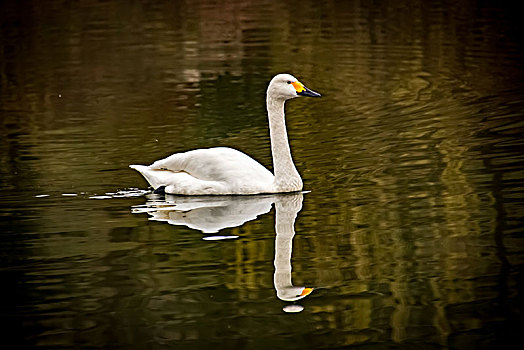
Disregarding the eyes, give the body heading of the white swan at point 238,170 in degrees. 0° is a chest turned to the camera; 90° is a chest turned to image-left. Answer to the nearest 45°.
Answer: approximately 270°
